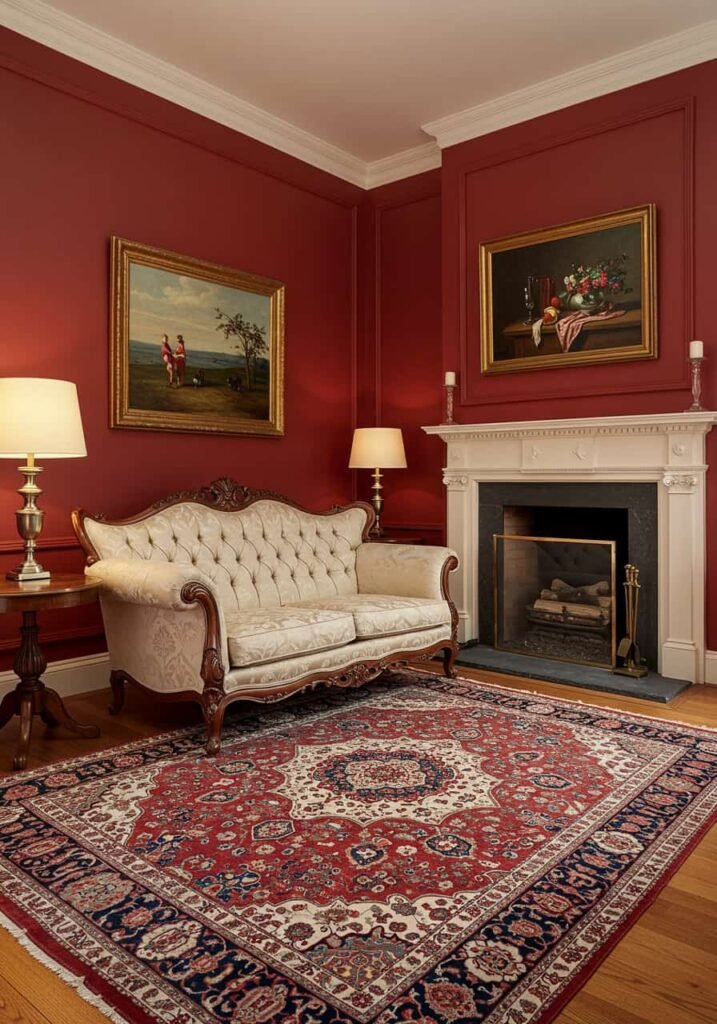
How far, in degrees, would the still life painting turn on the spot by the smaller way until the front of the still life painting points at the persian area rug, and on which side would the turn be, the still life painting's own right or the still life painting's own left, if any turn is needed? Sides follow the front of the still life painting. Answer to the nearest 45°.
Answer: approximately 45° to the still life painting's own left

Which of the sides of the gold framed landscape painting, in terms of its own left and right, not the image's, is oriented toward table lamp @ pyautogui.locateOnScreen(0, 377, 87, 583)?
right

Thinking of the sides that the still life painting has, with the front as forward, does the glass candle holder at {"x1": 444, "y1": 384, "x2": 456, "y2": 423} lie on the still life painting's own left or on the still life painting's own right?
on the still life painting's own right

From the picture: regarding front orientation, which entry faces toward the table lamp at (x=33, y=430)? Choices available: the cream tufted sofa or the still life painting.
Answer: the still life painting

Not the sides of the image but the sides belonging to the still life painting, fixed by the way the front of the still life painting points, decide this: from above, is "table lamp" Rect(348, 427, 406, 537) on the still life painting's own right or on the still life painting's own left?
on the still life painting's own right

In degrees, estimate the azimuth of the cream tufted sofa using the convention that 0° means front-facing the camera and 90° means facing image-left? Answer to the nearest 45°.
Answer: approximately 315°

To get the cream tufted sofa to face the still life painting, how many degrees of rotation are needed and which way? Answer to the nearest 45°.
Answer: approximately 45° to its left

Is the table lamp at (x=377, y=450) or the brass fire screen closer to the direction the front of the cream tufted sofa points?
the brass fire screen

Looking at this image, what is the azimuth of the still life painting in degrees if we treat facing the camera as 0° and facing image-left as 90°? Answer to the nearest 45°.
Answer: approximately 45°
